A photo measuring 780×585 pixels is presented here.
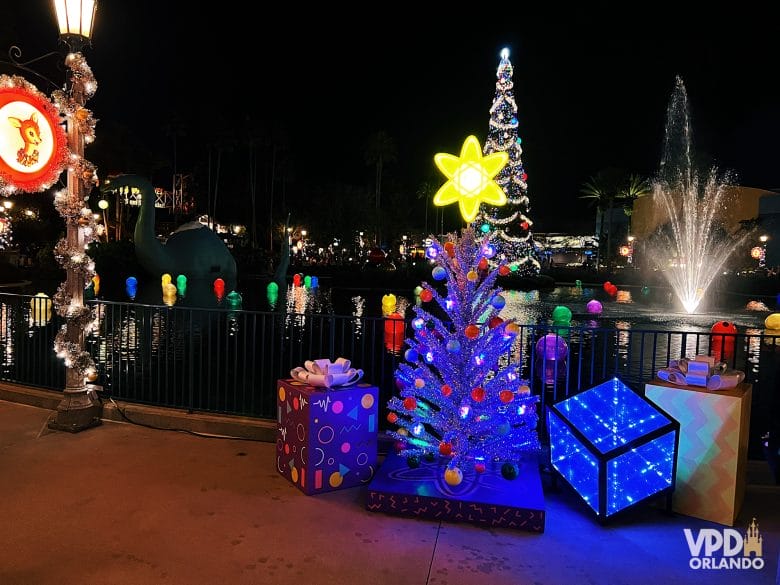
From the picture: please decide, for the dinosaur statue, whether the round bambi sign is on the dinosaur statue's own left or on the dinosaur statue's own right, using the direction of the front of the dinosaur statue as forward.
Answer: on the dinosaur statue's own left

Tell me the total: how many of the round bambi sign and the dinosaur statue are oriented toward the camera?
1

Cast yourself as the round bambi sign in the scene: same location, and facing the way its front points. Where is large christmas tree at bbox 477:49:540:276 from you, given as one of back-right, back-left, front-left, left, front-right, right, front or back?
back-left

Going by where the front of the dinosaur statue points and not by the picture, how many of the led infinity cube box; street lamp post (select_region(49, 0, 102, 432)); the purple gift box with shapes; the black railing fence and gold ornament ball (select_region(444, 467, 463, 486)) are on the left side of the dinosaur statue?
5

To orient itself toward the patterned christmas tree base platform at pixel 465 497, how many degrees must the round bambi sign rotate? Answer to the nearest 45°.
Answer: approximately 45° to its left

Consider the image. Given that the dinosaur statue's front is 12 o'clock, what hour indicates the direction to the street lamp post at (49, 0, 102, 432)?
The street lamp post is roughly at 9 o'clock from the dinosaur statue.

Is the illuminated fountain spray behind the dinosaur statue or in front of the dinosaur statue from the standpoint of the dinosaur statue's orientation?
behind

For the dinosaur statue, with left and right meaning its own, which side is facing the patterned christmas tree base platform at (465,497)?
left

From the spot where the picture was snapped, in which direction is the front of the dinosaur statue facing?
facing to the left of the viewer

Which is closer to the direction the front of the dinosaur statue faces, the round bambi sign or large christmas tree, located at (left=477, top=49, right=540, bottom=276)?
the round bambi sign

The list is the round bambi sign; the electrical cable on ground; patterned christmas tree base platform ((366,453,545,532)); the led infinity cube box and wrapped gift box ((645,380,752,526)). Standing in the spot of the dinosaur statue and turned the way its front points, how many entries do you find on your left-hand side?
5

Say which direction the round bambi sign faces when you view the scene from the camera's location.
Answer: facing the viewer

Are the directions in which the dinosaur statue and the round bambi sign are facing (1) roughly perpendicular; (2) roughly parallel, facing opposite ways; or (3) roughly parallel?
roughly perpendicular

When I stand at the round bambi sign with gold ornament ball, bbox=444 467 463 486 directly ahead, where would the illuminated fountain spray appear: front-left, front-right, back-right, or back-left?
front-left

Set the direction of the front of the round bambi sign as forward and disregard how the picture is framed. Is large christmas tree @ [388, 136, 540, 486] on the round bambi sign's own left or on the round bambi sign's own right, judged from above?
on the round bambi sign's own left
